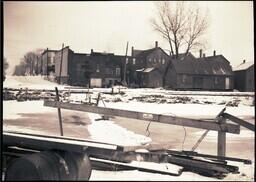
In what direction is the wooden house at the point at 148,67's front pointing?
toward the camera

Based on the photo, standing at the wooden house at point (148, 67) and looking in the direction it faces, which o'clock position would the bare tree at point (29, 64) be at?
The bare tree is roughly at 3 o'clock from the wooden house.

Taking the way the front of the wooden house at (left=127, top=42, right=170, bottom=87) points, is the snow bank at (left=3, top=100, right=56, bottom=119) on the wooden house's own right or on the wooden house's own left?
on the wooden house's own right
